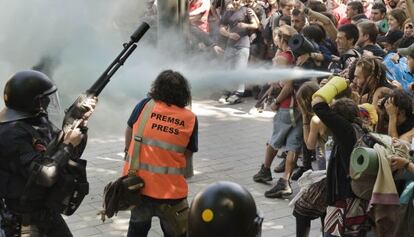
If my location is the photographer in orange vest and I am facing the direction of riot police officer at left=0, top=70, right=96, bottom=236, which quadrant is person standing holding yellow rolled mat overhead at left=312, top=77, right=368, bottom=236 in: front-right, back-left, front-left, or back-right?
back-left

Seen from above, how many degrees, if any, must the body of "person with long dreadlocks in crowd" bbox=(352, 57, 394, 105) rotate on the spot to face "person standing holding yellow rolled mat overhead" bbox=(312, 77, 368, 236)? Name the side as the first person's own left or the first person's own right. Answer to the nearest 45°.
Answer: approximately 90° to the first person's own left

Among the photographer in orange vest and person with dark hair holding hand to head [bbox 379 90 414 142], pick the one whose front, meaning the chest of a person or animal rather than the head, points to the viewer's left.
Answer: the person with dark hair holding hand to head

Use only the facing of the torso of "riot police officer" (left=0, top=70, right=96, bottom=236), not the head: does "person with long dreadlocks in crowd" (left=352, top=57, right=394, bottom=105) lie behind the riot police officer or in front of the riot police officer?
in front

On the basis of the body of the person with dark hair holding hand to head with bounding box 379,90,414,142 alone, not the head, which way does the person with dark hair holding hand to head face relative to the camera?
to the viewer's left

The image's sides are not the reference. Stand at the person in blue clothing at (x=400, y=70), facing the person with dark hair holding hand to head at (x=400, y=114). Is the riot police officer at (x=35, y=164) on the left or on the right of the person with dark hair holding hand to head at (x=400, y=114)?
right

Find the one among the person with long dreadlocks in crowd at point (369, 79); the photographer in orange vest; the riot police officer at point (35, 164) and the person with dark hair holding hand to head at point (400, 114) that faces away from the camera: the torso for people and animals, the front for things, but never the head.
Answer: the photographer in orange vest

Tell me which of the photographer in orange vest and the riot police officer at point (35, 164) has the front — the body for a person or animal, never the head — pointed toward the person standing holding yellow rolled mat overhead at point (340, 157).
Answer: the riot police officer

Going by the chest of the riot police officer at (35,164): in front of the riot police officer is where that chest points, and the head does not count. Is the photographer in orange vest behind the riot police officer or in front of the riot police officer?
in front

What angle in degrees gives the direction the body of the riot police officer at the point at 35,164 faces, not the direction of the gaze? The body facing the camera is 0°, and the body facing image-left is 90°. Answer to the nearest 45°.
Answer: approximately 270°

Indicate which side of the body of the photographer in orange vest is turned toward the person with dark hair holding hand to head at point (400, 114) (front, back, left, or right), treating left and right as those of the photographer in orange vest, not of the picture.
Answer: right

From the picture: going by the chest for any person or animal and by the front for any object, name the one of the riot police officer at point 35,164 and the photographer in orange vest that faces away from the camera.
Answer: the photographer in orange vest

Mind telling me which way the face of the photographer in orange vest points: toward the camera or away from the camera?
away from the camera

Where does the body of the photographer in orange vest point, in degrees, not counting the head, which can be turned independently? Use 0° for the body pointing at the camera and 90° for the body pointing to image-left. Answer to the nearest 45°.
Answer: approximately 180°

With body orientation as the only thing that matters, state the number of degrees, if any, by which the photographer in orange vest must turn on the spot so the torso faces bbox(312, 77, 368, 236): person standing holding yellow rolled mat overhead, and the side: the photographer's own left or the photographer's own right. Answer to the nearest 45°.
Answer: approximately 90° to the photographer's own right
